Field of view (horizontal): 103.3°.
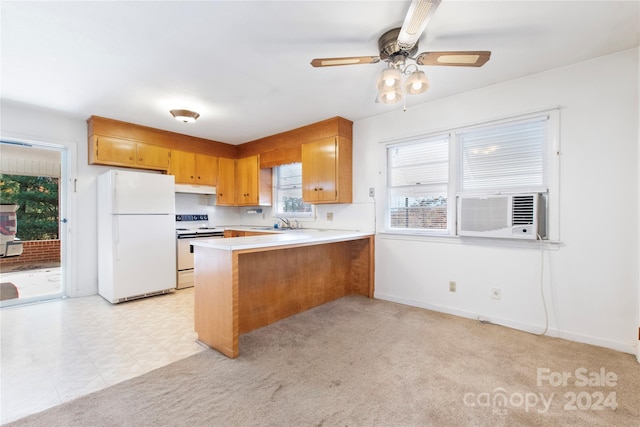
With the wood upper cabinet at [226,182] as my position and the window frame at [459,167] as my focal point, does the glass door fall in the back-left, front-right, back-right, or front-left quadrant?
back-right

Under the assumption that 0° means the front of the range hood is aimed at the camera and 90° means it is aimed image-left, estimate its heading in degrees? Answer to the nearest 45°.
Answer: approximately 315°

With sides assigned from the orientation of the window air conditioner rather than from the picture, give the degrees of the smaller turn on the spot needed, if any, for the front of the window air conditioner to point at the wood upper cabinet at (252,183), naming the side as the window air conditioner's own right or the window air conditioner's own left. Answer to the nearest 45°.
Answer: approximately 90° to the window air conditioner's own right

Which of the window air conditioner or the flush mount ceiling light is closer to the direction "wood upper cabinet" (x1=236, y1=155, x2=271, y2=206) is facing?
the flush mount ceiling light

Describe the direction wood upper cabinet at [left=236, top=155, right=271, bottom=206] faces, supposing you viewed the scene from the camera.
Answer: facing the viewer and to the left of the viewer

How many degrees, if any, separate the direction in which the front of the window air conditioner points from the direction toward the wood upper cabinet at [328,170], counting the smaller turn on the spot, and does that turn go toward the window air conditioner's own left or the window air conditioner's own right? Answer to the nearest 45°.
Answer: approximately 90° to the window air conditioner's own right

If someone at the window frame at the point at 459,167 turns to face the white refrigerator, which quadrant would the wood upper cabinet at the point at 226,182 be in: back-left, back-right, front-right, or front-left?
front-right

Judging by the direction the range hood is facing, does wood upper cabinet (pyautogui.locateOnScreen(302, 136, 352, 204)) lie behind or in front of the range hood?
in front

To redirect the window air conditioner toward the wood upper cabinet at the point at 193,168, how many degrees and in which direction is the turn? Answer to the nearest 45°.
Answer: approximately 90° to its right

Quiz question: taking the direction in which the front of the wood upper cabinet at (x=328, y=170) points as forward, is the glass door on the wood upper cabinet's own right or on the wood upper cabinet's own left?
on the wood upper cabinet's own right

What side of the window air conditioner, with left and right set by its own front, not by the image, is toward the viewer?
front
